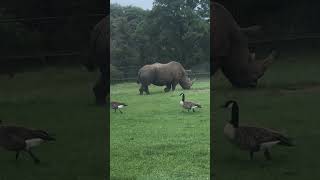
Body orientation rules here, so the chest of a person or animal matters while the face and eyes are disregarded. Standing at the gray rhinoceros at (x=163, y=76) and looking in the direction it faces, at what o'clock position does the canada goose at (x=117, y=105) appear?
The canada goose is roughly at 4 o'clock from the gray rhinoceros.

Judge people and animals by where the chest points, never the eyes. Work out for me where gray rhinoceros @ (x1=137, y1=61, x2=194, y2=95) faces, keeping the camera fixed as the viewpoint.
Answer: facing to the right of the viewer
